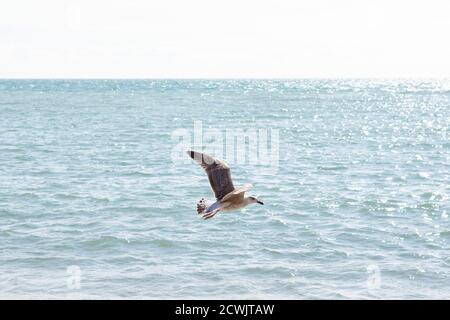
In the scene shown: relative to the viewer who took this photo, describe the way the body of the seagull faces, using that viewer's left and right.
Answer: facing to the right of the viewer
